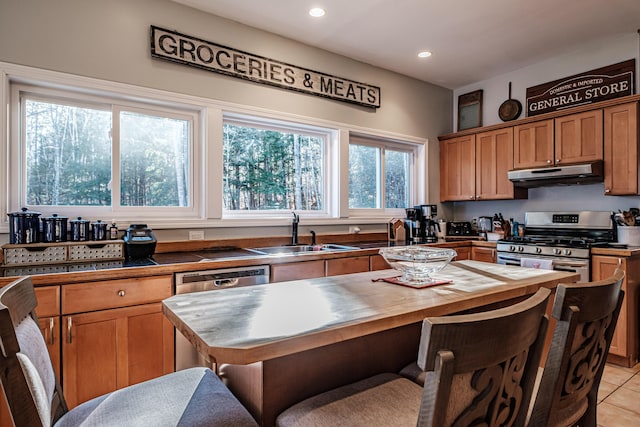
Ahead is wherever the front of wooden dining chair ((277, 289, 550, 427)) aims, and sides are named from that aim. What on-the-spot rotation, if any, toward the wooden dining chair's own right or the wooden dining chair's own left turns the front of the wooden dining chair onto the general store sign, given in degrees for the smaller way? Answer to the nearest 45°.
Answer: approximately 90° to the wooden dining chair's own right

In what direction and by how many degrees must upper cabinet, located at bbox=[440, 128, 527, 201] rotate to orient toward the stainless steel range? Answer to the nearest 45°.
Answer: approximately 90° to its left

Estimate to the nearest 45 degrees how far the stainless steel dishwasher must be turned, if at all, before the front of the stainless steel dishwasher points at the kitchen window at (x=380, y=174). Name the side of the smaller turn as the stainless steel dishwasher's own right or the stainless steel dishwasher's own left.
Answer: approximately 135° to the stainless steel dishwasher's own left

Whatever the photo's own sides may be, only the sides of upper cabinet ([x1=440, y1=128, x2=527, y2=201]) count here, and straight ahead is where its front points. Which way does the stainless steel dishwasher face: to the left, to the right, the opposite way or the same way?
to the left

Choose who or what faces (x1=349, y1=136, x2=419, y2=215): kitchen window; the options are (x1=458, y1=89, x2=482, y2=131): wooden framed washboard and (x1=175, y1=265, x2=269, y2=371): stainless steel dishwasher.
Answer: the wooden framed washboard

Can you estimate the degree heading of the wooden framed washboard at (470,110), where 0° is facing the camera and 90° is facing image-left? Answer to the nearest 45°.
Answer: approximately 45°

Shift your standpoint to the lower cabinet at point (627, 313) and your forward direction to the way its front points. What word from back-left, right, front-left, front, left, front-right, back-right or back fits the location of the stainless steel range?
right

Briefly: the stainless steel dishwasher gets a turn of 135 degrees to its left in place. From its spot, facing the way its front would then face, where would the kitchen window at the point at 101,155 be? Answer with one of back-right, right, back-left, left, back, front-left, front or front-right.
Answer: left

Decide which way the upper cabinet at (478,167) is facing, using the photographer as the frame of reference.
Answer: facing the viewer and to the left of the viewer

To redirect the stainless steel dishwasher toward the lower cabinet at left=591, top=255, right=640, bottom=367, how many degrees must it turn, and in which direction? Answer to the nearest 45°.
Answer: approximately 90° to its left

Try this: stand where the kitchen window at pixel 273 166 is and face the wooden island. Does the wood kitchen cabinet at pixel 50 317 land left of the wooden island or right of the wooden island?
right

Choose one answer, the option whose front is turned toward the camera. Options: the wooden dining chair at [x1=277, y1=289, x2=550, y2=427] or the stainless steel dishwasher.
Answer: the stainless steel dishwasher
